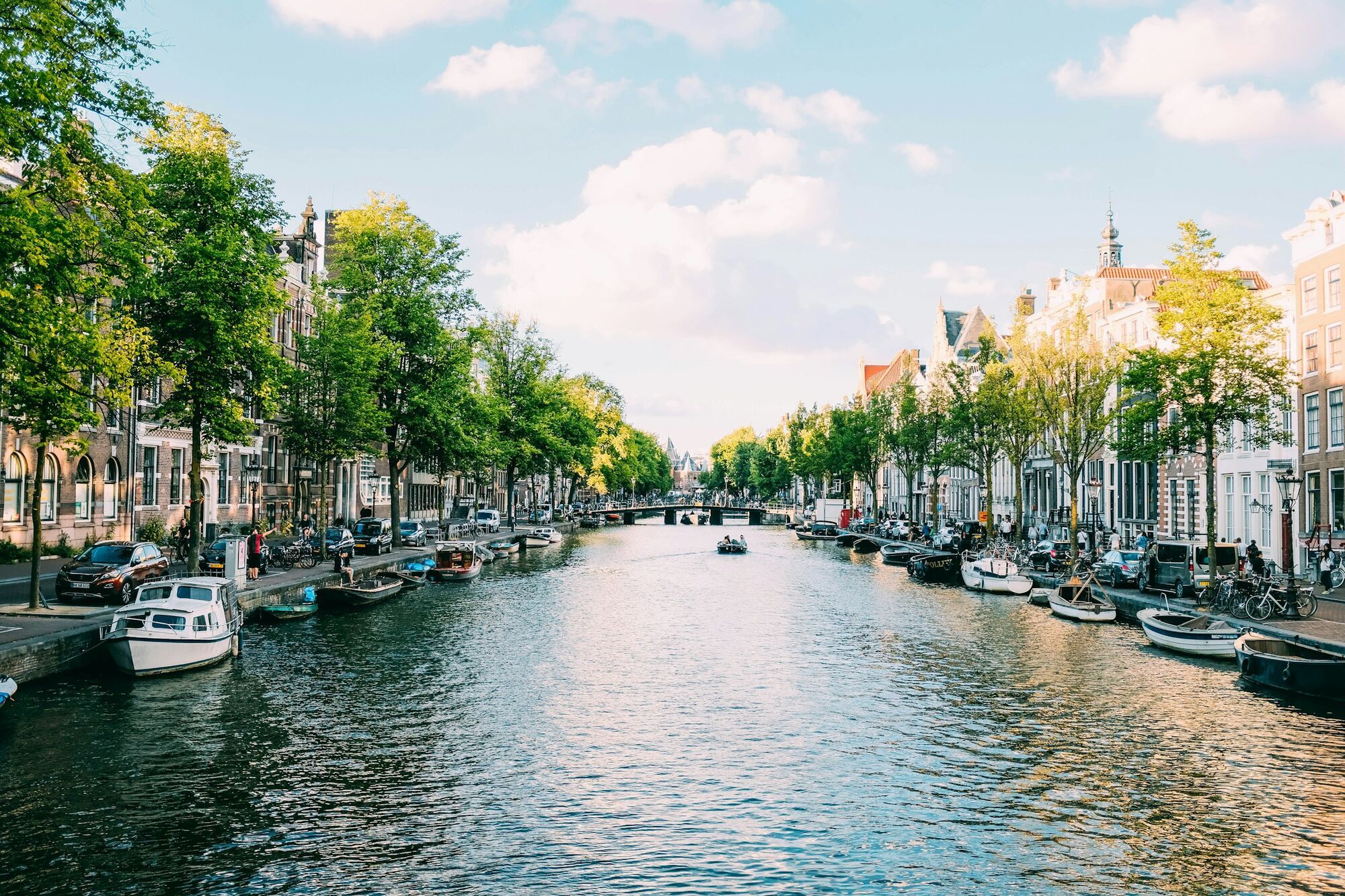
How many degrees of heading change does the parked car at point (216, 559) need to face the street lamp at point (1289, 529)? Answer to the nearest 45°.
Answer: approximately 90° to its left

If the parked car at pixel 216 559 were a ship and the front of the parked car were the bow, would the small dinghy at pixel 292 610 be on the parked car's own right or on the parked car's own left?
on the parked car's own left

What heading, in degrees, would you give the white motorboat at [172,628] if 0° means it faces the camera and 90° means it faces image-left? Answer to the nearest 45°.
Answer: approximately 45°

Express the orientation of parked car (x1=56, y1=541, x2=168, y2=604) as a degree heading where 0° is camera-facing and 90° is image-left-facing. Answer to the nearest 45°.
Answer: approximately 45°

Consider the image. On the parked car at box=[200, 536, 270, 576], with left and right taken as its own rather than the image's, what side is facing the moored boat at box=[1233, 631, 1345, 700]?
left

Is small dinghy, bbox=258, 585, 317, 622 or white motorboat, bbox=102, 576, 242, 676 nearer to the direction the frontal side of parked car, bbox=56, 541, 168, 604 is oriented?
the white motorboat

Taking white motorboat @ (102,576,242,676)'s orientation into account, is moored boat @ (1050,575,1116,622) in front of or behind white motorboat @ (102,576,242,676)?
behind

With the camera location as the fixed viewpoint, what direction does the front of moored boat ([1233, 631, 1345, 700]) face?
facing away from the viewer and to the left of the viewer
